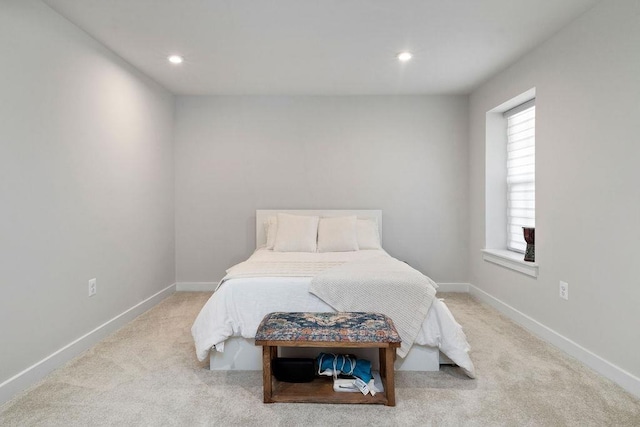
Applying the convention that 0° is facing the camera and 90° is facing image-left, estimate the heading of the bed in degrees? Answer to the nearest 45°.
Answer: approximately 0°
